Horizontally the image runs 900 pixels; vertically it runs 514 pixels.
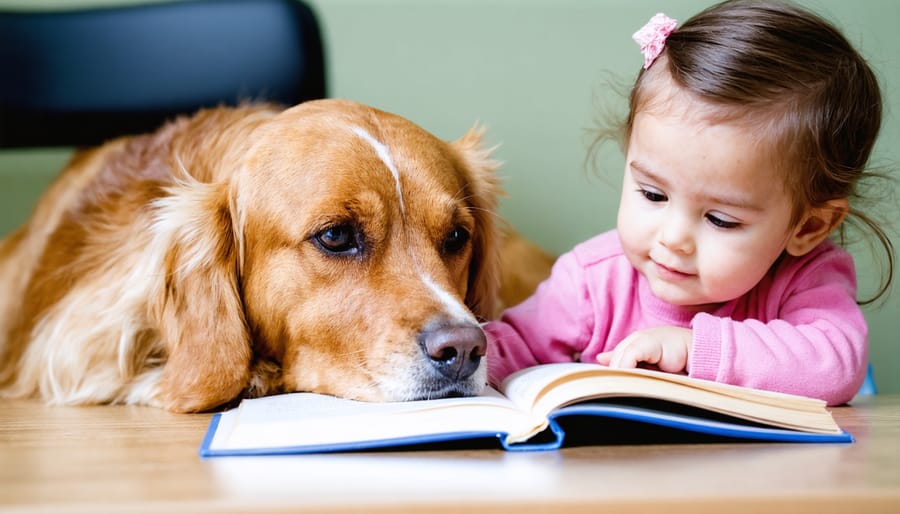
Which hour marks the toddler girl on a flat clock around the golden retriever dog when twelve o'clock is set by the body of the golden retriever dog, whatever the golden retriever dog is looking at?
The toddler girl is roughly at 11 o'clock from the golden retriever dog.

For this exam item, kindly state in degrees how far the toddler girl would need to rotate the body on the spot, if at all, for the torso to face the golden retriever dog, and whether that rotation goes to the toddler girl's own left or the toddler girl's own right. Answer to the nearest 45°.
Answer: approximately 45° to the toddler girl's own right

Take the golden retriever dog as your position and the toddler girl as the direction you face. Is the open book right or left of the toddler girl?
right

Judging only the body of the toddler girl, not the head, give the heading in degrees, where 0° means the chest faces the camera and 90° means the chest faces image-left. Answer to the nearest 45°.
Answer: approximately 45°

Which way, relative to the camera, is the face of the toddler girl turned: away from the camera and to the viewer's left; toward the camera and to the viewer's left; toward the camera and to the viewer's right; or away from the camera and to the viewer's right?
toward the camera and to the viewer's left

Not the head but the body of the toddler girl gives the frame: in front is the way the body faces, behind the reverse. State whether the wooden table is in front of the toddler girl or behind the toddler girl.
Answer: in front

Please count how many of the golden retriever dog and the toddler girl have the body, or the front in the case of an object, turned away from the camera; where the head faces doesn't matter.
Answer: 0

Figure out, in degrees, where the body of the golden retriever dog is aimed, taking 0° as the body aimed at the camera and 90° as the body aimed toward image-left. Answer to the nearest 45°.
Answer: approximately 315°
